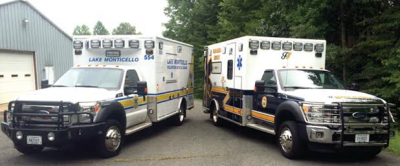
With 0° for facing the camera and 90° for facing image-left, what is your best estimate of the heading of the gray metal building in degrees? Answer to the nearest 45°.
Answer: approximately 315°

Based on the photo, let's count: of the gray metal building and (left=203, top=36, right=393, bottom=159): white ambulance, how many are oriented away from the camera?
0

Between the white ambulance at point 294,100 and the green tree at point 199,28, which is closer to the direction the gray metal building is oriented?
the white ambulance

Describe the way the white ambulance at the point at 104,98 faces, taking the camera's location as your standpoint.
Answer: facing the viewer and to the left of the viewer

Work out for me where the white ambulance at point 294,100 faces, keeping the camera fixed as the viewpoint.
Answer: facing the viewer and to the right of the viewer

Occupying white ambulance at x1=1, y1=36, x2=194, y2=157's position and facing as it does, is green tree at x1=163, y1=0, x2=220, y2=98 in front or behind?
behind

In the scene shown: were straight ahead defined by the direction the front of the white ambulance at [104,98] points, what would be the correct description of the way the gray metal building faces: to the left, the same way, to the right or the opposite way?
to the left

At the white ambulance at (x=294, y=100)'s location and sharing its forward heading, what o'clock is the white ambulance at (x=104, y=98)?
the white ambulance at (x=104, y=98) is roughly at 4 o'clock from the white ambulance at (x=294, y=100).

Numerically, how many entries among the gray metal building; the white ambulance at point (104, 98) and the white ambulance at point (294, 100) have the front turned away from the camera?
0

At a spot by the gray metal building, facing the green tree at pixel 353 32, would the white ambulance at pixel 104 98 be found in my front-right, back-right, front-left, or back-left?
front-right
